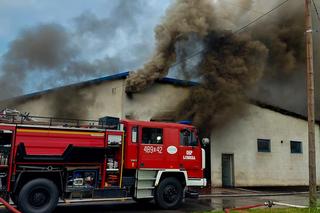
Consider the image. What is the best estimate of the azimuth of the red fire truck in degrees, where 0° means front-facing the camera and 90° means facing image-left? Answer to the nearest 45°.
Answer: approximately 270°

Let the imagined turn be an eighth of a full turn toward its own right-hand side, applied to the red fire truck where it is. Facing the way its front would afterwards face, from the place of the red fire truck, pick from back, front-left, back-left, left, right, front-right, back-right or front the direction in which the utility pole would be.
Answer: front-left
